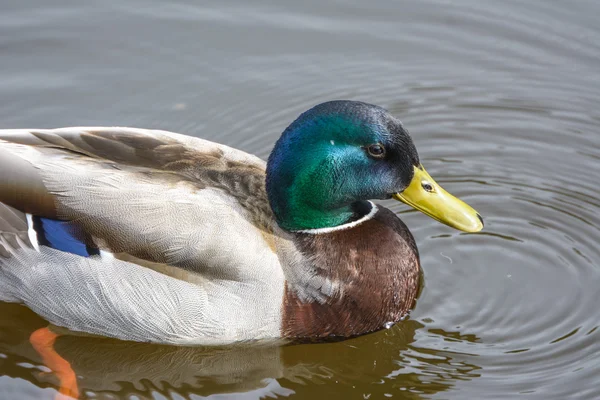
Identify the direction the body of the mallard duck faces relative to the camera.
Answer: to the viewer's right
